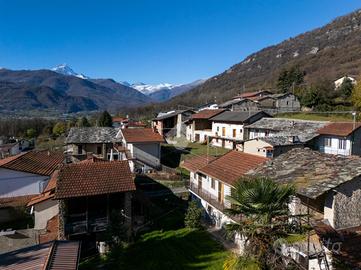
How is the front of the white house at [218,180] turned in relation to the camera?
facing the viewer and to the left of the viewer

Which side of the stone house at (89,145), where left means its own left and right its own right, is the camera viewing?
front

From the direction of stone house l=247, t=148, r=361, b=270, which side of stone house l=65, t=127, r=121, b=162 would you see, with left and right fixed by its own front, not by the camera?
front

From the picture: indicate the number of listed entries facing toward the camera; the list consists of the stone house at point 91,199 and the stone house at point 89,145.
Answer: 2

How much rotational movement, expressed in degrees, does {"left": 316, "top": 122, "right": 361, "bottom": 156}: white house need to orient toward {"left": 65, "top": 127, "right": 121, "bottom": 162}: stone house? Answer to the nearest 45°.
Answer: approximately 45° to its right

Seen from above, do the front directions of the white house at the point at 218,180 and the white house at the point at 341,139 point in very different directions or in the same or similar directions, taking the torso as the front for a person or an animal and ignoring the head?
same or similar directions

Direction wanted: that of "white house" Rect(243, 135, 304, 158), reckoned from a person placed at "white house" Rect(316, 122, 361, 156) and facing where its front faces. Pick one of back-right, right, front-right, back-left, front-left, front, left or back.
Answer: front

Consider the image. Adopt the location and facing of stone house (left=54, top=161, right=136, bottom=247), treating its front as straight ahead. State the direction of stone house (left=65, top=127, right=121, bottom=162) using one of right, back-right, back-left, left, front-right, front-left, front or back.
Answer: back

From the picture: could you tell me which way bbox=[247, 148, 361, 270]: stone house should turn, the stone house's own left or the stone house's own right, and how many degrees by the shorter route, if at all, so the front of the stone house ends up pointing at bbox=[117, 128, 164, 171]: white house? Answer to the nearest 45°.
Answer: approximately 90° to the stone house's own right

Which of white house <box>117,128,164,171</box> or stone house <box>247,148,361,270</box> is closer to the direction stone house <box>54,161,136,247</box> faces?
the stone house

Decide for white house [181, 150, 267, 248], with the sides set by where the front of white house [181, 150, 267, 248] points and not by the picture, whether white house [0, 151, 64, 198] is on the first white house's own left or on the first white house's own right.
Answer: on the first white house's own right

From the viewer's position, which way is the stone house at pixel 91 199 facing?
facing the viewer
